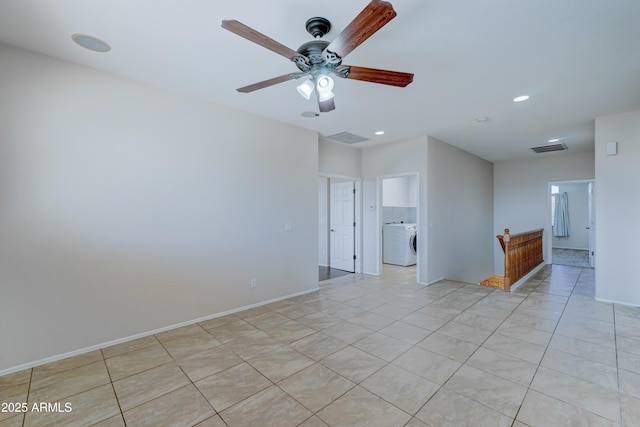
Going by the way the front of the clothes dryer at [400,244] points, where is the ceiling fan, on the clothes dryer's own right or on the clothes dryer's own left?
on the clothes dryer's own right

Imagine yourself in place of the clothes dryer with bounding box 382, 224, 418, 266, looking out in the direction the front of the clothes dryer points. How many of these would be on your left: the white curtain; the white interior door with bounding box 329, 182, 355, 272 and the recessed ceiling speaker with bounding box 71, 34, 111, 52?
1

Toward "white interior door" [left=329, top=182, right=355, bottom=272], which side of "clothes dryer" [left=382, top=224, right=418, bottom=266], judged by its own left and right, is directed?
right

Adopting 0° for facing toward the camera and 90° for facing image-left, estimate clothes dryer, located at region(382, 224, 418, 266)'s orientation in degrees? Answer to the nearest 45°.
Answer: approximately 315°

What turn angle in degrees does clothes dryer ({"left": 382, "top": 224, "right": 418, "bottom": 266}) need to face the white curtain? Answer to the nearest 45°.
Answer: approximately 90° to its left
